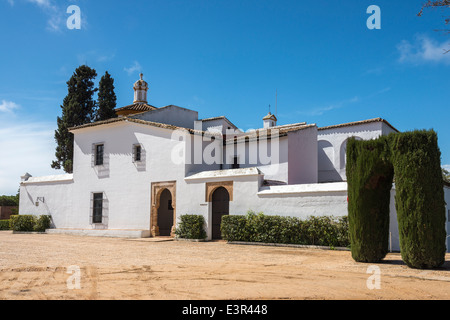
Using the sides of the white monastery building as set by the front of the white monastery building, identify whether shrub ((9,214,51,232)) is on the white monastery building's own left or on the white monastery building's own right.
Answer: on the white monastery building's own right

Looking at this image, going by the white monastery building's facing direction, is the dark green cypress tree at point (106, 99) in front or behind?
behind

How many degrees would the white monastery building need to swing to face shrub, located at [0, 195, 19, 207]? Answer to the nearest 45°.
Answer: approximately 135° to its right

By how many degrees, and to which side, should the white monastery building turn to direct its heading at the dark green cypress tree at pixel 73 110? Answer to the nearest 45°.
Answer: approximately 135° to its right

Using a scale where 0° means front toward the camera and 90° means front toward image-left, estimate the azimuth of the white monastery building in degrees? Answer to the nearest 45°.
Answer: approximately 0°

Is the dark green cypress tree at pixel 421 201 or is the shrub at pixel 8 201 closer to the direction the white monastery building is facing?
the dark green cypress tree
